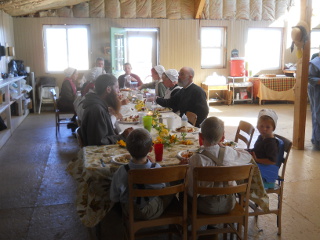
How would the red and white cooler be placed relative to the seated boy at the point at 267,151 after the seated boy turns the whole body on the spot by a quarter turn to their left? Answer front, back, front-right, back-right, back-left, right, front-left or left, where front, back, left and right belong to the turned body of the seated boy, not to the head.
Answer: back-left

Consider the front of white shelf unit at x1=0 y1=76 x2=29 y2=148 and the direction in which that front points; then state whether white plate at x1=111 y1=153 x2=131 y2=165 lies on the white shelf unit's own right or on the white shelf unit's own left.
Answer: on the white shelf unit's own right

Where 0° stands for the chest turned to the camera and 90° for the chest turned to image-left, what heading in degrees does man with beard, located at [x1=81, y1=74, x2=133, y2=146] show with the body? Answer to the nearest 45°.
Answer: approximately 270°

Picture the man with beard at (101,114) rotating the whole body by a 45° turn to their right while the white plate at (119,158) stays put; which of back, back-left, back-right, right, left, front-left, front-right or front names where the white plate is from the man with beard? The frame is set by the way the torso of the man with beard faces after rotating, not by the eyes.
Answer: front-right

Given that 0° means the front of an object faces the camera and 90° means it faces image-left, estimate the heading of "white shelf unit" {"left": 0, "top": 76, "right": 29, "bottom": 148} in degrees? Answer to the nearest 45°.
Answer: approximately 270°

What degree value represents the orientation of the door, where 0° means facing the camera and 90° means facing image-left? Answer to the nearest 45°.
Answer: approximately 0°
